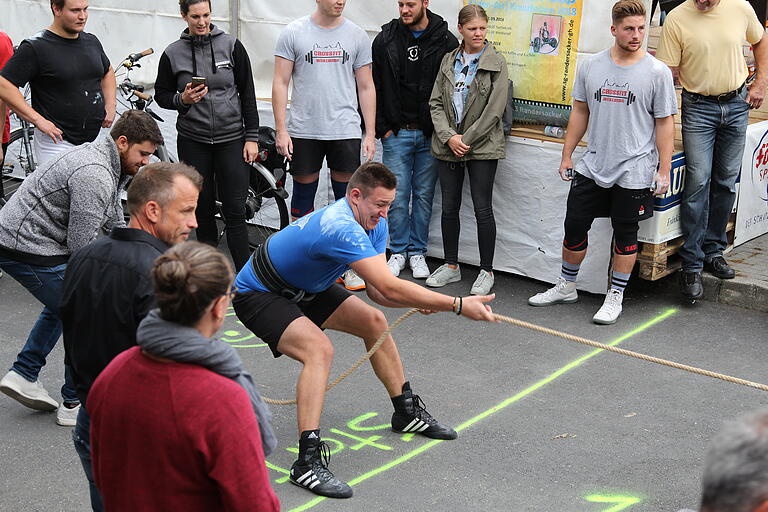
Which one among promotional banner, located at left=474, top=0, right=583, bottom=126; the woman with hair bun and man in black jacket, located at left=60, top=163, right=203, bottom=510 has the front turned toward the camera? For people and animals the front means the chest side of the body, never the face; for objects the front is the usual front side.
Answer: the promotional banner

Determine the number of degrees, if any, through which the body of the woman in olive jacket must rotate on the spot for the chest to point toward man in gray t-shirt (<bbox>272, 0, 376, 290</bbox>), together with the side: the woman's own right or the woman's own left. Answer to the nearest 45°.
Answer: approximately 45° to the woman's own right

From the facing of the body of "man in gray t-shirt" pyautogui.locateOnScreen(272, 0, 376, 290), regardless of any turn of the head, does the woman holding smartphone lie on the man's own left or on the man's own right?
on the man's own right

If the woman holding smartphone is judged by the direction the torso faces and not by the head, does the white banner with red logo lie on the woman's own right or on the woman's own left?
on the woman's own left

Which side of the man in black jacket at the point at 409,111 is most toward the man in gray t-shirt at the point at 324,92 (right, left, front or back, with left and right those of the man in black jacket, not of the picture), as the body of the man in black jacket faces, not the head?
right

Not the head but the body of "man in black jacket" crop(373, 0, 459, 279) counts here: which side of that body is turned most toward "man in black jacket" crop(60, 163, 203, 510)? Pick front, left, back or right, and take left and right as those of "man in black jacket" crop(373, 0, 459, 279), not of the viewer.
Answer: front

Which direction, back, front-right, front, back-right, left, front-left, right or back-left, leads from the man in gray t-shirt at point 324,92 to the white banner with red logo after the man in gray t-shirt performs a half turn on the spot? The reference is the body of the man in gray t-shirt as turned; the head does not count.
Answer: right

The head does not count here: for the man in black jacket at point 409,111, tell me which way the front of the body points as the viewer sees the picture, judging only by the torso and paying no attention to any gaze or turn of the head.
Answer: toward the camera

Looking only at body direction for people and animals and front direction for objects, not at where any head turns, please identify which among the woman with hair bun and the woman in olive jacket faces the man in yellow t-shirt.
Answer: the woman with hair bun

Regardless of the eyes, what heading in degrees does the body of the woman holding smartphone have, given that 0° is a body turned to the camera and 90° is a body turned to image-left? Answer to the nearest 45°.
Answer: approximately 0°

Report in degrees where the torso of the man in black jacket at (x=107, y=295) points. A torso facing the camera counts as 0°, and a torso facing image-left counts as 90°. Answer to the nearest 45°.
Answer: approximately 225°

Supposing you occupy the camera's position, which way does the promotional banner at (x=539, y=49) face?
facing the viewer

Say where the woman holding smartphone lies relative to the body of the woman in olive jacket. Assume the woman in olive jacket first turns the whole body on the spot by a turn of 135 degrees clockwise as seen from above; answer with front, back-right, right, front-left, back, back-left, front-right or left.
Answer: left

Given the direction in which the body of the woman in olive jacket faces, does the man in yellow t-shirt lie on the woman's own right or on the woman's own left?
on the woman's own left

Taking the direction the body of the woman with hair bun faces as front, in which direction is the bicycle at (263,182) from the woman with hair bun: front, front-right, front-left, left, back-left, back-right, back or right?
front-left

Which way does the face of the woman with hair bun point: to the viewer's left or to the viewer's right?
to the viewer's right

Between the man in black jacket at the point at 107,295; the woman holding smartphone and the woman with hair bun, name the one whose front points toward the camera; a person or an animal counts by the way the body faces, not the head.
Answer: the woman holding smartphone

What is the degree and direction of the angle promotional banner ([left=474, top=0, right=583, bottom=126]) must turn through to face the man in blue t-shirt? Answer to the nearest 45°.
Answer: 0° — it already faces them

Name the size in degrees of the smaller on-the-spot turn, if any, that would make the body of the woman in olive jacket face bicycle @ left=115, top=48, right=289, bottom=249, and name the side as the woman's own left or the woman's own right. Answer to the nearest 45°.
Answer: approximately 90° to the woman's own right
